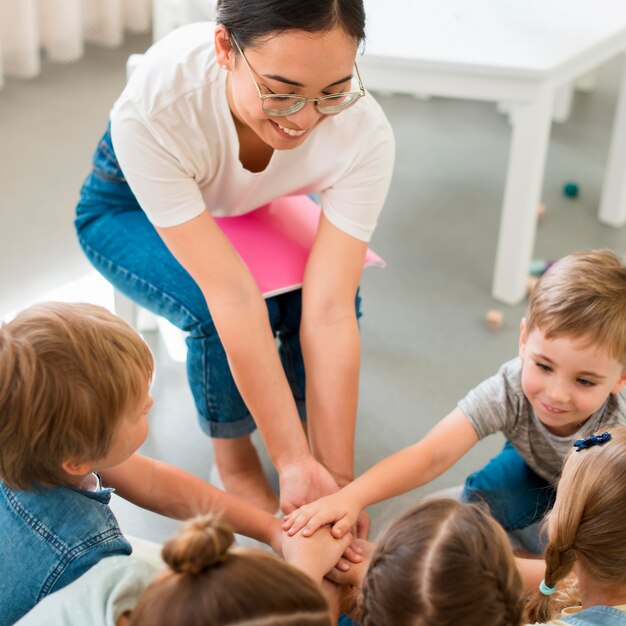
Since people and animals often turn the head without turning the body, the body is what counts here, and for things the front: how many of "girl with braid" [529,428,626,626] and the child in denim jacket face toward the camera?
0

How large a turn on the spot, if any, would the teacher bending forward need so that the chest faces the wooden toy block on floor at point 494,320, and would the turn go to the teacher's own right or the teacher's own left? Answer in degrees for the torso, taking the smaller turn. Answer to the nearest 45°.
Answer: approximately 90° to the teacher's own left

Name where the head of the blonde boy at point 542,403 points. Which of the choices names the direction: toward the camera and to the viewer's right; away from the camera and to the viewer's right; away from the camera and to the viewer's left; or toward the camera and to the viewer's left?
toward the camera and to the viewer's left

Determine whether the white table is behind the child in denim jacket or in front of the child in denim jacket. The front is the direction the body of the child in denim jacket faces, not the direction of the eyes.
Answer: in front

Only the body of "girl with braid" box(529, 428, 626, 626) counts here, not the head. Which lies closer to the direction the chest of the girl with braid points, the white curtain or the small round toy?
the white curtain

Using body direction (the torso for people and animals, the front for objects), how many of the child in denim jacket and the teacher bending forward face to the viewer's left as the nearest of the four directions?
0

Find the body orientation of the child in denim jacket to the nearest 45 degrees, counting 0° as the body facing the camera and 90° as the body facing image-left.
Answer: approximately 225°

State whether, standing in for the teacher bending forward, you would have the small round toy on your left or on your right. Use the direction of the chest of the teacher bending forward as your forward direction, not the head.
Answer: on your left

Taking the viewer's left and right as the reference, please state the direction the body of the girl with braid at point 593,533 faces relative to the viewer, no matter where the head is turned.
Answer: facing away from the viewer and to the left of the viewer

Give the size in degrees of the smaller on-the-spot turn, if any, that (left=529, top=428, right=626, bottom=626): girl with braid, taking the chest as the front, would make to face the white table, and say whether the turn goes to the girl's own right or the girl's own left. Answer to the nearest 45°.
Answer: approximately 45° to the girl's own right

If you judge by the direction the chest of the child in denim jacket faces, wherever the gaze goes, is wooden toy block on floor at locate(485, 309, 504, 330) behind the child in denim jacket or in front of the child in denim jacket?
in front

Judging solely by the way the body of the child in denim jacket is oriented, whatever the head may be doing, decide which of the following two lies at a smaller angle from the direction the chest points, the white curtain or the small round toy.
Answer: the small round toy
